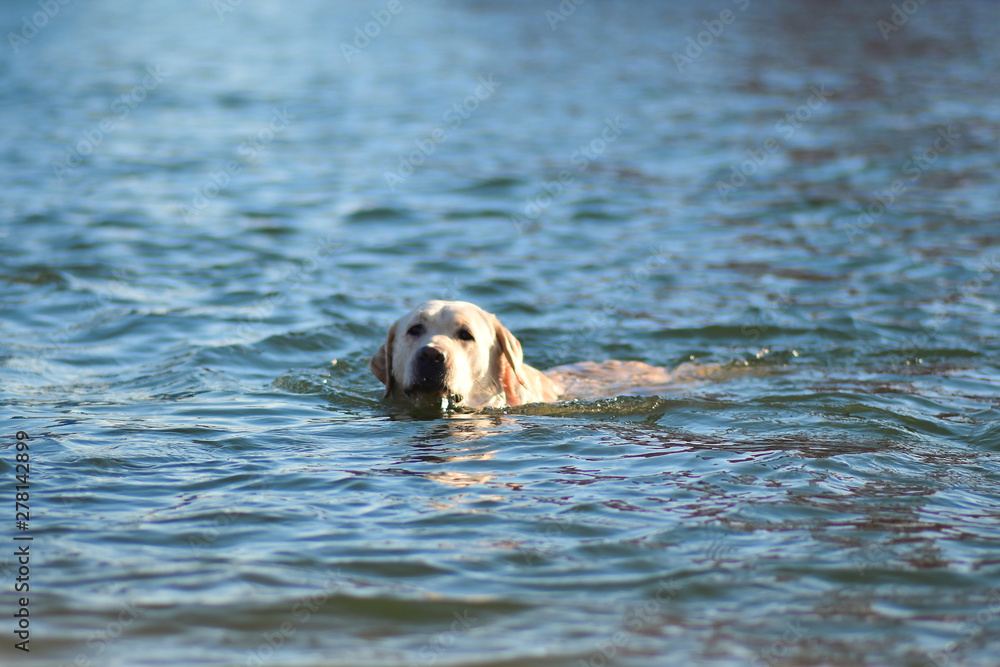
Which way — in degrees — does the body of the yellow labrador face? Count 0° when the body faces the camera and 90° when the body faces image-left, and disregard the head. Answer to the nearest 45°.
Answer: approximately 45°
